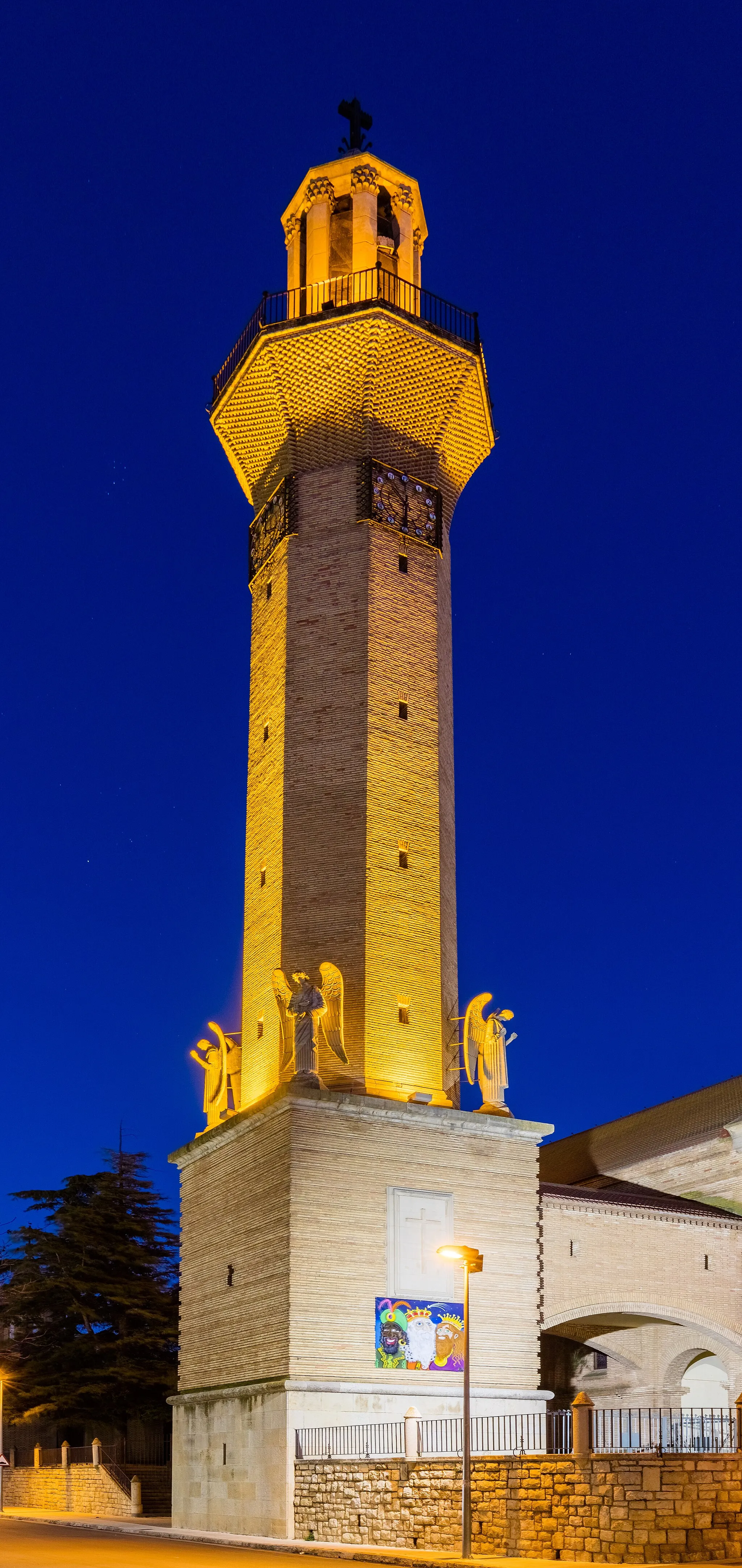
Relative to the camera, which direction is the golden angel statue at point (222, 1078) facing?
to the viewer's left

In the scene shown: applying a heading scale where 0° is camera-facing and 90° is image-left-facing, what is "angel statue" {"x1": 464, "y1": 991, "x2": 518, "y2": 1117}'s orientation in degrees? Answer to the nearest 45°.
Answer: approximately 270°

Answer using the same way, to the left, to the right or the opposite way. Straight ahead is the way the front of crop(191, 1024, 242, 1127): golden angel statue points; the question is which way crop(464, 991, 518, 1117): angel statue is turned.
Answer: the opposite way

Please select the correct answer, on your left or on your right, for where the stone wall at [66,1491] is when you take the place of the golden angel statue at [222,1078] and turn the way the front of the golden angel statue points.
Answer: on your right

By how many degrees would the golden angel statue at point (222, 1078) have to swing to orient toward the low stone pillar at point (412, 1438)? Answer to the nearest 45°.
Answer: approximately 90° to its left

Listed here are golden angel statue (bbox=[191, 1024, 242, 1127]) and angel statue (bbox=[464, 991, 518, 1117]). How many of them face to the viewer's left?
1

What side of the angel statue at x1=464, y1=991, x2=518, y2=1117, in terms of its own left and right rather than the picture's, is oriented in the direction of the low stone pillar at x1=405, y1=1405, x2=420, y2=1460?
right

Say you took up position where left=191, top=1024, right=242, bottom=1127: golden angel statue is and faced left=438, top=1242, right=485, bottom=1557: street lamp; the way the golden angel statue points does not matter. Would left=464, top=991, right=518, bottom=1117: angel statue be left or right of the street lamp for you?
left

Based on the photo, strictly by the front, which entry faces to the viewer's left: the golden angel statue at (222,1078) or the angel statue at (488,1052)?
the golden angel statue

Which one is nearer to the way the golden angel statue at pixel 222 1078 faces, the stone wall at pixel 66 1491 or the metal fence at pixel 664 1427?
the stone wall
